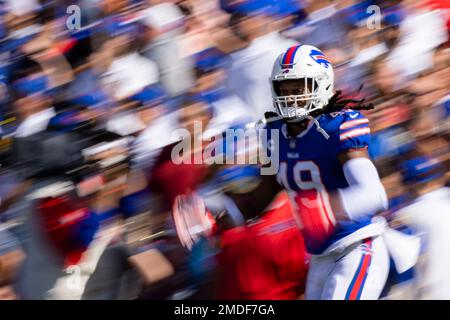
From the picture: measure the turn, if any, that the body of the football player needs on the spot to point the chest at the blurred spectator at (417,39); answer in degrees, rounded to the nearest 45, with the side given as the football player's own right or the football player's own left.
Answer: approximately 180°

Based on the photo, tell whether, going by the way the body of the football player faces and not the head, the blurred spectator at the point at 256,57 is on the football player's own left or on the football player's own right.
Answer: on the football player's own right

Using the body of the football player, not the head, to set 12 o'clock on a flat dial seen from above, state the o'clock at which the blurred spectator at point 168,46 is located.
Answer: The blurred spectator is roughly at 3 o'clock from the football player.

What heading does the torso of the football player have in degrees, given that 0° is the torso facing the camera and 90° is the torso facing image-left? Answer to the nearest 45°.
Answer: approximately 45°
